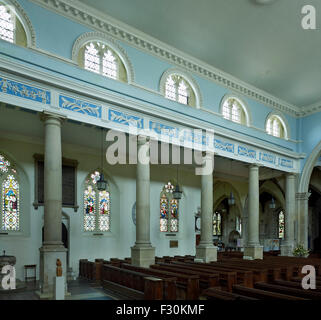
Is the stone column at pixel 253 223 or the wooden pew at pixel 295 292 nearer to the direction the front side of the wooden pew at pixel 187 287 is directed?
the stone column

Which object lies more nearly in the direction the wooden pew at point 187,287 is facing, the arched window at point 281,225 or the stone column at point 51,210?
the arched window

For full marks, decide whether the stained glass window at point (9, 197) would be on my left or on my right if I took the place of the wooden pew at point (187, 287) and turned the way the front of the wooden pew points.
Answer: on my left

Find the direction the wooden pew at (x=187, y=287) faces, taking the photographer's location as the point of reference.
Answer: facing away from the viewer and to the right of the viewer

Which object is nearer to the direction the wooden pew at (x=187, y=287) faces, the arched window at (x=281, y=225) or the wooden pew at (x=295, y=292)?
the arched window
